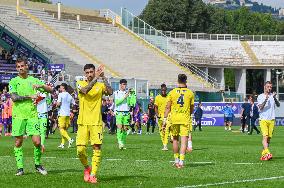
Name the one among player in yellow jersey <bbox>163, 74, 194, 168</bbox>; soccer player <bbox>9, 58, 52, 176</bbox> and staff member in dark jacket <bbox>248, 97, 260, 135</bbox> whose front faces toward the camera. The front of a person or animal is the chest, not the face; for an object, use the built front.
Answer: the soccer player

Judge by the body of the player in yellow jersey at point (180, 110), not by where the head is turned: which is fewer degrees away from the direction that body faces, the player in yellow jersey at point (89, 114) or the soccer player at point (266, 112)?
the soccer player

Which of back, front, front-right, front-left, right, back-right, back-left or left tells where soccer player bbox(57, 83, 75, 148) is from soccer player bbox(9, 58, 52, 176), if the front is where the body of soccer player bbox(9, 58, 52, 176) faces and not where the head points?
back

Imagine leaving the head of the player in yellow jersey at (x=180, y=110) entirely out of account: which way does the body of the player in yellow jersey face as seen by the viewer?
away from the camera

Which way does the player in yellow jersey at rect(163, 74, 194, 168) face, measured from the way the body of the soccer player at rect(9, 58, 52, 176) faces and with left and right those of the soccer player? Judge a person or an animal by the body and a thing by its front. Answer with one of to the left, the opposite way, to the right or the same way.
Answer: the opposite way

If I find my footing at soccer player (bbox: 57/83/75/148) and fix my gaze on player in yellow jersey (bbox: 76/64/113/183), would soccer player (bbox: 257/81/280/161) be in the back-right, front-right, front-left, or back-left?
front-left
